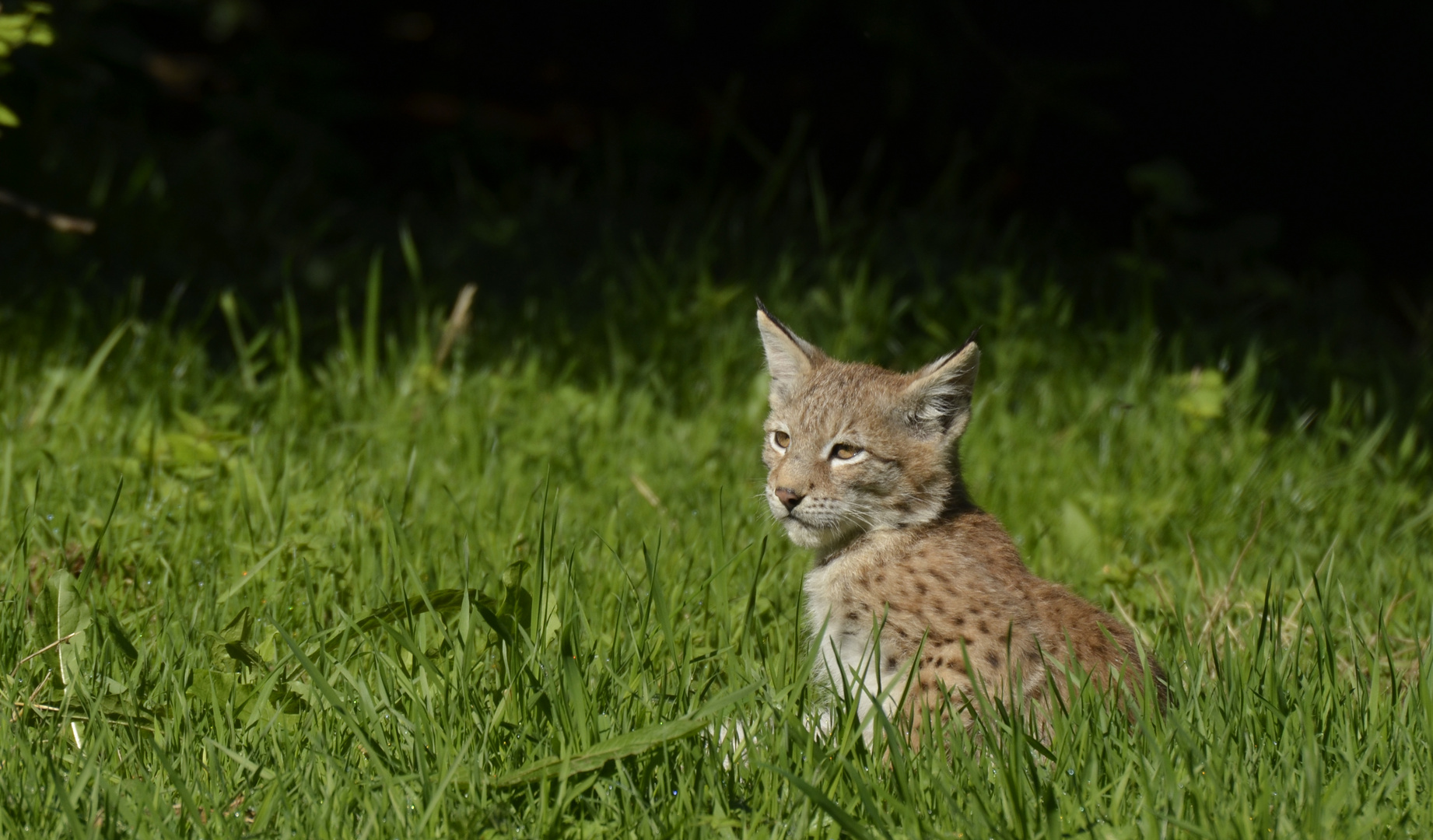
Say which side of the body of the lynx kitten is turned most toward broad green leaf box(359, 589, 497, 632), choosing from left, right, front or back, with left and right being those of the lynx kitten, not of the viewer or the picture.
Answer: front

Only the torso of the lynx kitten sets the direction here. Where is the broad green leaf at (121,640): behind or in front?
in front

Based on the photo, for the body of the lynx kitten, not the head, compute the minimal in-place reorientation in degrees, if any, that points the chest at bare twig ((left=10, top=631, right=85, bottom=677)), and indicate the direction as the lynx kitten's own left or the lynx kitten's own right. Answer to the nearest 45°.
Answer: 0° — it already faces it

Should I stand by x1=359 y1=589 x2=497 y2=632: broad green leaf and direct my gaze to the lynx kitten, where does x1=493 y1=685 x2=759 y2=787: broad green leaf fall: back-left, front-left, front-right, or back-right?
front-right

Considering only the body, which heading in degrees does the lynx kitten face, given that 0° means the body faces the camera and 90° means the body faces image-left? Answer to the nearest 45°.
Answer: approximately 45°

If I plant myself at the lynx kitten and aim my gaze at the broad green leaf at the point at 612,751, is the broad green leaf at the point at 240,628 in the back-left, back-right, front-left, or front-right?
front-right

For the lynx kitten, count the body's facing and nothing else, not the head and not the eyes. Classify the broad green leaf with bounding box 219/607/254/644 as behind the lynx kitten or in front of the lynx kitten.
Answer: in front

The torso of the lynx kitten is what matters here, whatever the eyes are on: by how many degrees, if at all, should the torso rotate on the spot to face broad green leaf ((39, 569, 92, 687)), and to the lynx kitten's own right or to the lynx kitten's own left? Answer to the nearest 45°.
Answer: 0° — it already faces it
